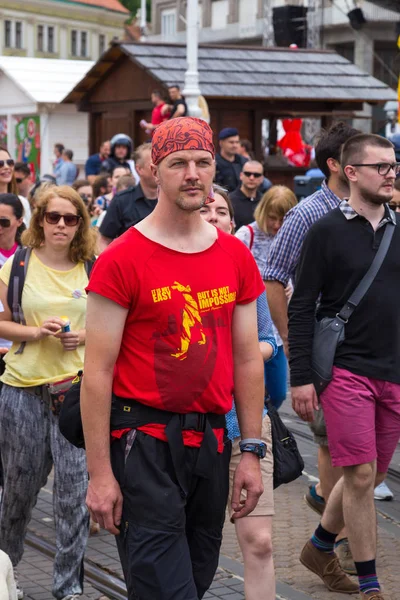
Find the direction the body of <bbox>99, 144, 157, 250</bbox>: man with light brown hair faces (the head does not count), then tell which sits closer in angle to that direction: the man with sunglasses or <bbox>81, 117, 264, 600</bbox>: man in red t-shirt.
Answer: the man in red t-shirt

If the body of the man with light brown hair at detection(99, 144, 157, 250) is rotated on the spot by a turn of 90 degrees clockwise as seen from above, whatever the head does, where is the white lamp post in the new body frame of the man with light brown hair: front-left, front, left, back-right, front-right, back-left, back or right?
back-right

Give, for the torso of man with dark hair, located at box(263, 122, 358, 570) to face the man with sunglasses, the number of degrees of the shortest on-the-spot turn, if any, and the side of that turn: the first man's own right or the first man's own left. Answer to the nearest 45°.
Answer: approximately 90° to the first man's own left

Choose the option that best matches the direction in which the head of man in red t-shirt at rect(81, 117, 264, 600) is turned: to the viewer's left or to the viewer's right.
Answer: to the viewer's right

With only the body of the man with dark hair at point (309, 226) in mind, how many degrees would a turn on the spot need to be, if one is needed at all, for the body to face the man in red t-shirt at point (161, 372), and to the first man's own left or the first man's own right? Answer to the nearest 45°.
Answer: approximately 90° to the first man's own right

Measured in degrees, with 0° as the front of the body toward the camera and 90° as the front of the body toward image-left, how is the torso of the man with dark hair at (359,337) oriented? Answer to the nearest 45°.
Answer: approximately 315°

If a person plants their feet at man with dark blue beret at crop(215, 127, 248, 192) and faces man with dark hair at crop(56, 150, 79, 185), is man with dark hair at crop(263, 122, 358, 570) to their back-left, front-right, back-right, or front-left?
back-left

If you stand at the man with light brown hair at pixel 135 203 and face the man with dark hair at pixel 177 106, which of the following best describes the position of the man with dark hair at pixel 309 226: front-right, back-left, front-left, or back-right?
back-right
